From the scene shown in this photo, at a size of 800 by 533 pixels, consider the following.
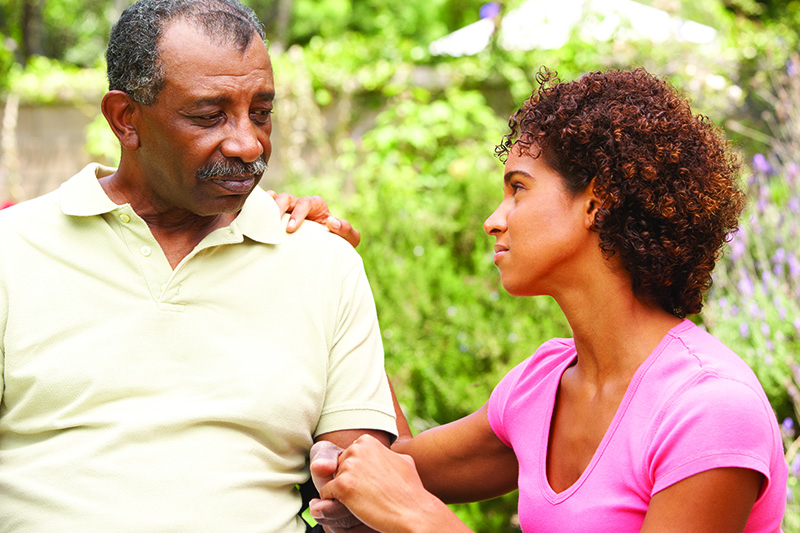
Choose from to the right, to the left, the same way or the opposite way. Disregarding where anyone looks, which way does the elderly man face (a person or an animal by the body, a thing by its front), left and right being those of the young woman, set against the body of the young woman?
to the left

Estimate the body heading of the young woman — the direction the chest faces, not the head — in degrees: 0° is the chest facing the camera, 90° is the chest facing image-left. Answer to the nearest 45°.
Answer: approximately 45°

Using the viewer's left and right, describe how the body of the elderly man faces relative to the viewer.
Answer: facing the viewer

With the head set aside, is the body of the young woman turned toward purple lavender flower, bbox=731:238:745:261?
no

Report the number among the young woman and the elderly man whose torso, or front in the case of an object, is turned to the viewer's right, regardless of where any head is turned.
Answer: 0

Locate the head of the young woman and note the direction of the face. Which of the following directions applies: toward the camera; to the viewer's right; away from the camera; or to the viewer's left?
to the viewer's left

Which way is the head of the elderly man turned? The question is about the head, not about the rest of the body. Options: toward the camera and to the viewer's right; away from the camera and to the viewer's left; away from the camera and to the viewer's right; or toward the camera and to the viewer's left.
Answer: toward the camera and to the viewer's right

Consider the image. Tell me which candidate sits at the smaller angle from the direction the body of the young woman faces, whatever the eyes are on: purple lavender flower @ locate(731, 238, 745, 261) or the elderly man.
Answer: the elderly man

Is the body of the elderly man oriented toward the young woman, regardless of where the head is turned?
no

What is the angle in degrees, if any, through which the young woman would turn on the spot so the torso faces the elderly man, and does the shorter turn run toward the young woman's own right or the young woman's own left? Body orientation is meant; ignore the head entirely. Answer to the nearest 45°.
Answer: approximately 45° to the young woman's own right
